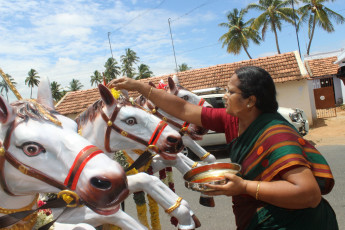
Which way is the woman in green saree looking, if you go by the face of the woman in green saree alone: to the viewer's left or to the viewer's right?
to the viewer's left

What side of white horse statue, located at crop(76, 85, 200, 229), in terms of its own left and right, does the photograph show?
right

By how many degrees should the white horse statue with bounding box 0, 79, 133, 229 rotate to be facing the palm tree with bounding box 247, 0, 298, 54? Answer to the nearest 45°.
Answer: approximately 90° to its left

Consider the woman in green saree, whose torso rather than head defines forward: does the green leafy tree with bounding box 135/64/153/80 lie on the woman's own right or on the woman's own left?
on the woman's own right

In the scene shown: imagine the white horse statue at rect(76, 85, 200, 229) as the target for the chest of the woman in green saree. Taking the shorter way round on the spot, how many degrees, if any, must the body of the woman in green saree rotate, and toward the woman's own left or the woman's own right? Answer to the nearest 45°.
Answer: approximately 45° to the woman's own right

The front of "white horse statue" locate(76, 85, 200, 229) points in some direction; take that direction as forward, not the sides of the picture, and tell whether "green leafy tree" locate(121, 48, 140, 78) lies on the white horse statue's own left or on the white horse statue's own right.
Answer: on the white horse statue's own left

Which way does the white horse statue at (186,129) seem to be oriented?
to the viewer's right

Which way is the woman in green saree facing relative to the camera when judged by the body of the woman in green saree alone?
to the viewer's left

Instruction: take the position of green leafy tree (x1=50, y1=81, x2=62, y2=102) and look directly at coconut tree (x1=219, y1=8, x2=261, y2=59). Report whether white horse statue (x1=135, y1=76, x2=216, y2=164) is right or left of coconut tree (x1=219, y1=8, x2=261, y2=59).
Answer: right
